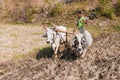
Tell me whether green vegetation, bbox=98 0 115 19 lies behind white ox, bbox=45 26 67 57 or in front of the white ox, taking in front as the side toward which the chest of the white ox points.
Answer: behind

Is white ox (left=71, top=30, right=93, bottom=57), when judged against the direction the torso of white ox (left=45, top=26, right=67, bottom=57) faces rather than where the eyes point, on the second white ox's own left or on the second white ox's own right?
on the second white ox's own left

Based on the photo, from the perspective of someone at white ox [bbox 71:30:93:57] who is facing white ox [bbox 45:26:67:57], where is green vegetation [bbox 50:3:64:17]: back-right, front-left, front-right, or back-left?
front-right

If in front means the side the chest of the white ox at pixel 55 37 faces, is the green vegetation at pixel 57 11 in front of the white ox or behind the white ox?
behind

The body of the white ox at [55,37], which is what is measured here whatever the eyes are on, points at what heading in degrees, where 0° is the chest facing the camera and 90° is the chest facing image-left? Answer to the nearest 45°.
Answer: approximately 45°
